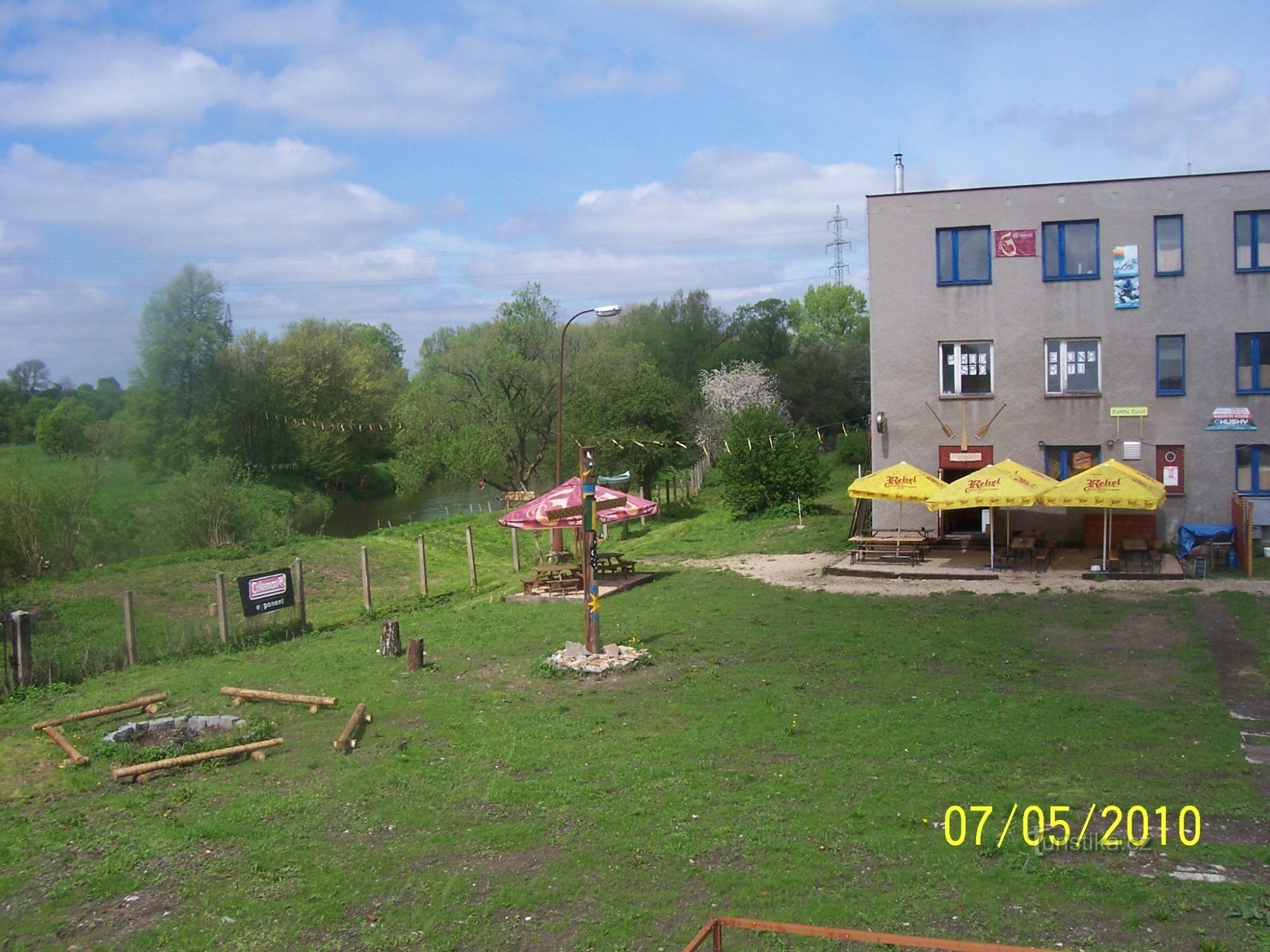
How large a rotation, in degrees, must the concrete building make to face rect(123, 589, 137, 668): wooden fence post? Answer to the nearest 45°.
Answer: approximately 45° to its right

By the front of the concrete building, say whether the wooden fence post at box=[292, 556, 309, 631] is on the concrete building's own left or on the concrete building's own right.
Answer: on the concrete building's own right

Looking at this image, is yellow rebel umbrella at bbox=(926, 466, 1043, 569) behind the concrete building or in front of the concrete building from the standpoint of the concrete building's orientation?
in front

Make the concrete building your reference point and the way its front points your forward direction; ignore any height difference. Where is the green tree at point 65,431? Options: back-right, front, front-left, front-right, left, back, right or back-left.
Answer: right

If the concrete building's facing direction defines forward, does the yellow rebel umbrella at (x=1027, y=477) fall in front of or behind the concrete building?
in front

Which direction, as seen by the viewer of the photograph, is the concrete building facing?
facing the viewer

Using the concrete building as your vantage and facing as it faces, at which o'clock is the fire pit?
The fire pit is roughly at 1 o'clock from the concrete building.

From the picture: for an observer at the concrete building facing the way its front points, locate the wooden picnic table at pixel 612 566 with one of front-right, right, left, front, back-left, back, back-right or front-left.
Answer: front-right

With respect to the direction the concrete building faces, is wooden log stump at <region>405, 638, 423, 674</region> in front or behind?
in front

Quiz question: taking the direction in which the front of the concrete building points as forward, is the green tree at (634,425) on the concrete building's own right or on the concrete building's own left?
on the concrete building's own right
